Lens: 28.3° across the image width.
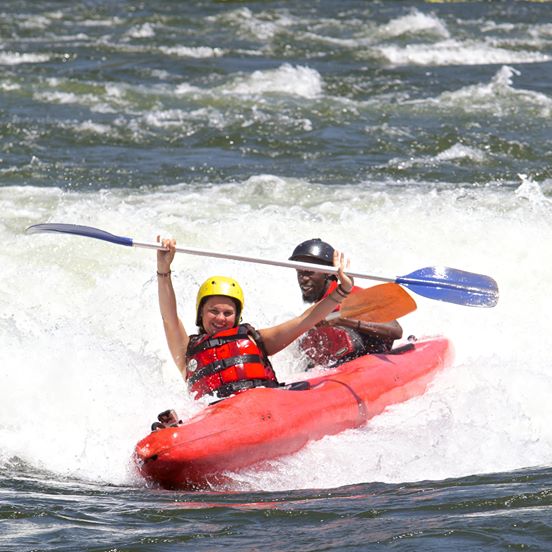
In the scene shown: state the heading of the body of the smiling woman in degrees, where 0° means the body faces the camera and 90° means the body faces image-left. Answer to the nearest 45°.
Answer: approximately 0°

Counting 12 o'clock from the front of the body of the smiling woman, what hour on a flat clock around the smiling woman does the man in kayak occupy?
The man in kayak is roughly at 7 o'clock from the smiling woman.

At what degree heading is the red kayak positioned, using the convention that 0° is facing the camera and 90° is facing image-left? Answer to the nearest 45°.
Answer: approximately 45°
